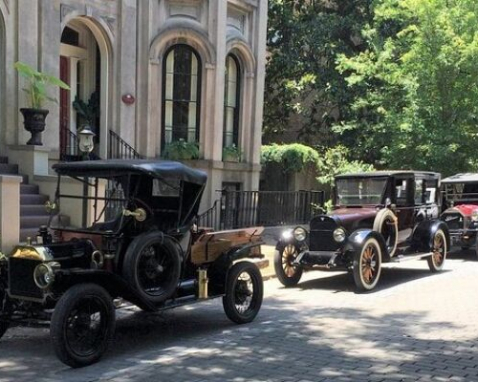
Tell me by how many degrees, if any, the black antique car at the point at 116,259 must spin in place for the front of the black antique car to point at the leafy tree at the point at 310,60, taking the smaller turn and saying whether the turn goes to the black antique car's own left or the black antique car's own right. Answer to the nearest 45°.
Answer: approximately 180°

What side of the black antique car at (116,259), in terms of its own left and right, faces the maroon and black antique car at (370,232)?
back

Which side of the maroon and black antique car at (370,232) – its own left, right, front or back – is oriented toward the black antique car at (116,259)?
front

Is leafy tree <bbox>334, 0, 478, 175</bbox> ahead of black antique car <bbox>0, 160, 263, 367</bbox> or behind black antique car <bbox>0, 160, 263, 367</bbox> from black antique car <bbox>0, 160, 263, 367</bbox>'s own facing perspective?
behind

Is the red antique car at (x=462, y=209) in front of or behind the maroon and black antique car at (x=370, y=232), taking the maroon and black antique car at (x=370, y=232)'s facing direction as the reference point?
behind

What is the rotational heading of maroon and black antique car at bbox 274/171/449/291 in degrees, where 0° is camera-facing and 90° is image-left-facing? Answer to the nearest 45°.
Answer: approximately 45°

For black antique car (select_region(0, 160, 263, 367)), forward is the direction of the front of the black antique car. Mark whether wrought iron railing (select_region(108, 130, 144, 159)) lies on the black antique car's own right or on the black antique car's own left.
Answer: on the black antique car's own right

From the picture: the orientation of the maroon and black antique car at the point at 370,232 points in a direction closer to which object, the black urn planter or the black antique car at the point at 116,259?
the black antique car

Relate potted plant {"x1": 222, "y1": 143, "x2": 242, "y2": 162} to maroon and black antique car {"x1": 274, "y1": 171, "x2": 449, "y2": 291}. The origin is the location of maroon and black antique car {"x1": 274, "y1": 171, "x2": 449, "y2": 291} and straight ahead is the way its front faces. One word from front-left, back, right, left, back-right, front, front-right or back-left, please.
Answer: right

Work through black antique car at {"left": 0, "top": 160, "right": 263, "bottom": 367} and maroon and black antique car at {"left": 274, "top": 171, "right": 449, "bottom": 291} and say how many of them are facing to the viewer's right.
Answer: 0

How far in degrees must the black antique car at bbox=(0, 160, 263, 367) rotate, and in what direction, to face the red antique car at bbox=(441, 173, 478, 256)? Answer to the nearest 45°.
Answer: approximately 180°

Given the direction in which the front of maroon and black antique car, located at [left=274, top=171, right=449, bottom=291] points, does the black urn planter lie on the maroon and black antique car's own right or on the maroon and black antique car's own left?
on the maroon and black antique car's own right

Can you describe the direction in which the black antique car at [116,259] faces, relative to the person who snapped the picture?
facing the viewer and to the left of the viewer
